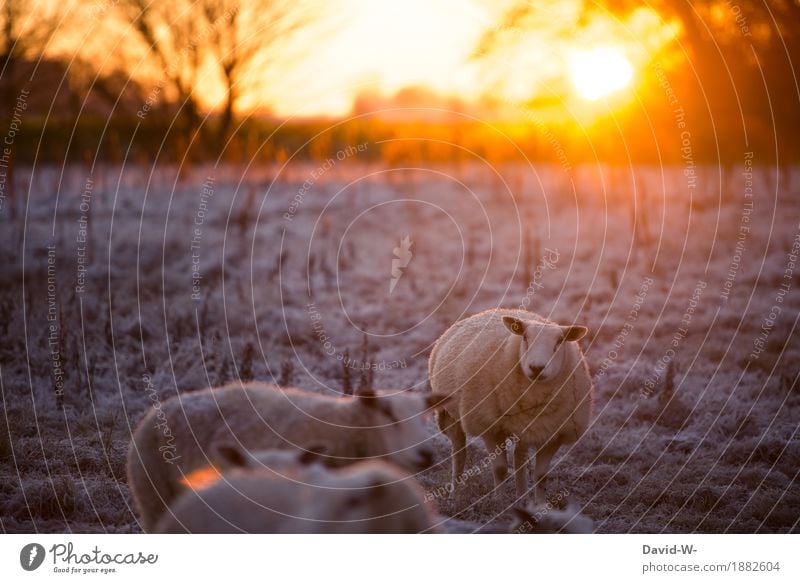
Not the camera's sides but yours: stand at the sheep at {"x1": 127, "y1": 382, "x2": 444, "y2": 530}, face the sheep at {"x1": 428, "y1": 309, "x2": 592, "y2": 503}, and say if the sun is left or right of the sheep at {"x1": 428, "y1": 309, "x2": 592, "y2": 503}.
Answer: left

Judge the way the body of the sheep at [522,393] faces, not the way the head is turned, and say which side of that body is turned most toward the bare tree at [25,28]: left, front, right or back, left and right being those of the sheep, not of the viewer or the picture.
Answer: back

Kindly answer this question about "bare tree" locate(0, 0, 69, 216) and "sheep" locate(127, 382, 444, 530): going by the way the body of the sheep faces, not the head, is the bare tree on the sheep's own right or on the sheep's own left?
on the sheep's own left

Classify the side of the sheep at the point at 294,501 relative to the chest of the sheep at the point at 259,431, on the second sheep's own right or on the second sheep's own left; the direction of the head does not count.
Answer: on the second sheep's own right

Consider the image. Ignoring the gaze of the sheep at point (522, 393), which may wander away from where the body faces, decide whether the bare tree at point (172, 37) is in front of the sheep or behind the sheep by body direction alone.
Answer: behind

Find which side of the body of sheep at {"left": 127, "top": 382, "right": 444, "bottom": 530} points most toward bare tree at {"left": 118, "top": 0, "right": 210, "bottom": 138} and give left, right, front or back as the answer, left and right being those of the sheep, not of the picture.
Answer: left

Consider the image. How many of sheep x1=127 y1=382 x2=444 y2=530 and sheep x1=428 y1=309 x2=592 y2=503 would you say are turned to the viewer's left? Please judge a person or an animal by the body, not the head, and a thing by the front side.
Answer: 0

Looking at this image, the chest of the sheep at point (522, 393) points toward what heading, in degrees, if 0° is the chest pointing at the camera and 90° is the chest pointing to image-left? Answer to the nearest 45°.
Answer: approximately 315°

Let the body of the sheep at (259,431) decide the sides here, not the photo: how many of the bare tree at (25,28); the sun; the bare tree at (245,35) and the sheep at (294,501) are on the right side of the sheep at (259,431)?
1

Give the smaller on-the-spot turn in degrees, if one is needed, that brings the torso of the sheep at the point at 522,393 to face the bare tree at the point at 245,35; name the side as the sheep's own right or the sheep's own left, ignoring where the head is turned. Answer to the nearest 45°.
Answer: approximately 180°

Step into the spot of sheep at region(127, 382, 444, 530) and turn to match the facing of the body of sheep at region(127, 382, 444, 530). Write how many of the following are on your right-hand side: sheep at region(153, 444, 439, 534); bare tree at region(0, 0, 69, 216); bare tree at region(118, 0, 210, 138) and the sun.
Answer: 1

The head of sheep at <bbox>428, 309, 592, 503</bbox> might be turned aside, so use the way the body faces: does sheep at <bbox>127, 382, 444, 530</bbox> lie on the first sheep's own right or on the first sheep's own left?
on the first sheep's own right

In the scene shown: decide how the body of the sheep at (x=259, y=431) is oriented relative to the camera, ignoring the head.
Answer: to the viewer's right
